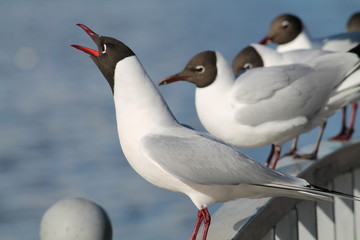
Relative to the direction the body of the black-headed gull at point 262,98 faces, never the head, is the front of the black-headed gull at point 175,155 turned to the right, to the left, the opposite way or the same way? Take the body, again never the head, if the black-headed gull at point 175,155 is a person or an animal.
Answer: the same way

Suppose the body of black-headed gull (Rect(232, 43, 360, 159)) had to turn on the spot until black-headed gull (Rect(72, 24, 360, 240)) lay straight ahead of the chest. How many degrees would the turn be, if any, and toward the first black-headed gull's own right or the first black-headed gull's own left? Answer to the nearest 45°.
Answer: approximately 90° to the first black-headed gull's own left

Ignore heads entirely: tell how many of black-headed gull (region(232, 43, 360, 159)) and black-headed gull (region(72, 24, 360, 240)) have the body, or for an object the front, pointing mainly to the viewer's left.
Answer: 2

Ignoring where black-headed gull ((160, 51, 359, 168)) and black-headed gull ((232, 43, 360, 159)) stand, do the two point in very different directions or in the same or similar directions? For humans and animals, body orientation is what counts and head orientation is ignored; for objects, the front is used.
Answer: same or similar directions

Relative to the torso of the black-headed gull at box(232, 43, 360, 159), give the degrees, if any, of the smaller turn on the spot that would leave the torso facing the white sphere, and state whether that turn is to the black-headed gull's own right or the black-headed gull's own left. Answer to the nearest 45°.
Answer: approximately 90° to the black-headed gull's own left

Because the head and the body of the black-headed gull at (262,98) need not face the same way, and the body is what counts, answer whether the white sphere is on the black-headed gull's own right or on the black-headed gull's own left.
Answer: on the black-headed gull's own left

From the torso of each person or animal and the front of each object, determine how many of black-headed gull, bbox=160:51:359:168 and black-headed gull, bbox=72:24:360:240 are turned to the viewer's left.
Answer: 2

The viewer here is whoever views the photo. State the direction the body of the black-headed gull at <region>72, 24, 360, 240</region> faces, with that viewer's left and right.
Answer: facing to the left of the viewer

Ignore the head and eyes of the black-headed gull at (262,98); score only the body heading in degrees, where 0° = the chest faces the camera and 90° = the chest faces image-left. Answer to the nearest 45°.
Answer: approximately 90°

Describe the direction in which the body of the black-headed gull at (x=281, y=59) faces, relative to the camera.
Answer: to the viewer's left

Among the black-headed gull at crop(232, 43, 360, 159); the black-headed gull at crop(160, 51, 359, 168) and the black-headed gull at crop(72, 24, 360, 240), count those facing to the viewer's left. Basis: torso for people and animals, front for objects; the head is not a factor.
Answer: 3

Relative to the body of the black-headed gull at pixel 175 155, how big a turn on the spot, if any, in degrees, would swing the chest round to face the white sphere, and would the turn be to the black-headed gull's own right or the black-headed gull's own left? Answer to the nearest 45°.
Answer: approximately 45° to the black-headed gull's own left
